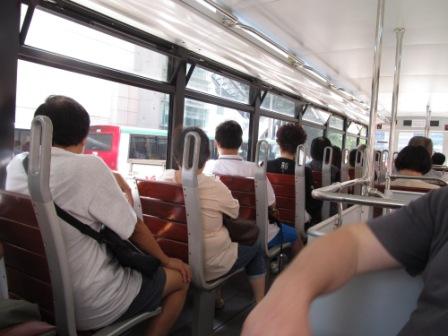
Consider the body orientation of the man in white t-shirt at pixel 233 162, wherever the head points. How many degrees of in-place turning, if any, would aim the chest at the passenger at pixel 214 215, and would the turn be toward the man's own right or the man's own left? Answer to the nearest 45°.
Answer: approximately 135° to the man's own right

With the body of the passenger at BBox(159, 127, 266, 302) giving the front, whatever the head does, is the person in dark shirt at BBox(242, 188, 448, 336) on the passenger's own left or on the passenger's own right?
on the passenger's own right

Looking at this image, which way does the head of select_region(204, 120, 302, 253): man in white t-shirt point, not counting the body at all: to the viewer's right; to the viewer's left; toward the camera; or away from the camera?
away from the camera

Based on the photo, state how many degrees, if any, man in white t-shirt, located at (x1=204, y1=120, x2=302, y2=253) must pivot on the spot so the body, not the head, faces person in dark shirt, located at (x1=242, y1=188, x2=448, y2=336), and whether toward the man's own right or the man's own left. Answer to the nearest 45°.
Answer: approximately 135° to the man's own right

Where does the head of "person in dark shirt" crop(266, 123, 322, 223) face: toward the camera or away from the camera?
away from the camera

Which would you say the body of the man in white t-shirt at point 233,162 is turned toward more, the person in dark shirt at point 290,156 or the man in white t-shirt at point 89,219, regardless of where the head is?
the person in dark shirt

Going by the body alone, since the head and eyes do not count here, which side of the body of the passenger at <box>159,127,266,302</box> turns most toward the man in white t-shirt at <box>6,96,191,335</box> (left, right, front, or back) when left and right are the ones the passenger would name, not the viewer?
back

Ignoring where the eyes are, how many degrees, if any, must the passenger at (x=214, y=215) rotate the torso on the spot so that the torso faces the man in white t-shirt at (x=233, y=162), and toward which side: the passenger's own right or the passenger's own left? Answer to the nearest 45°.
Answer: approximately 45° to the passenger's own left
